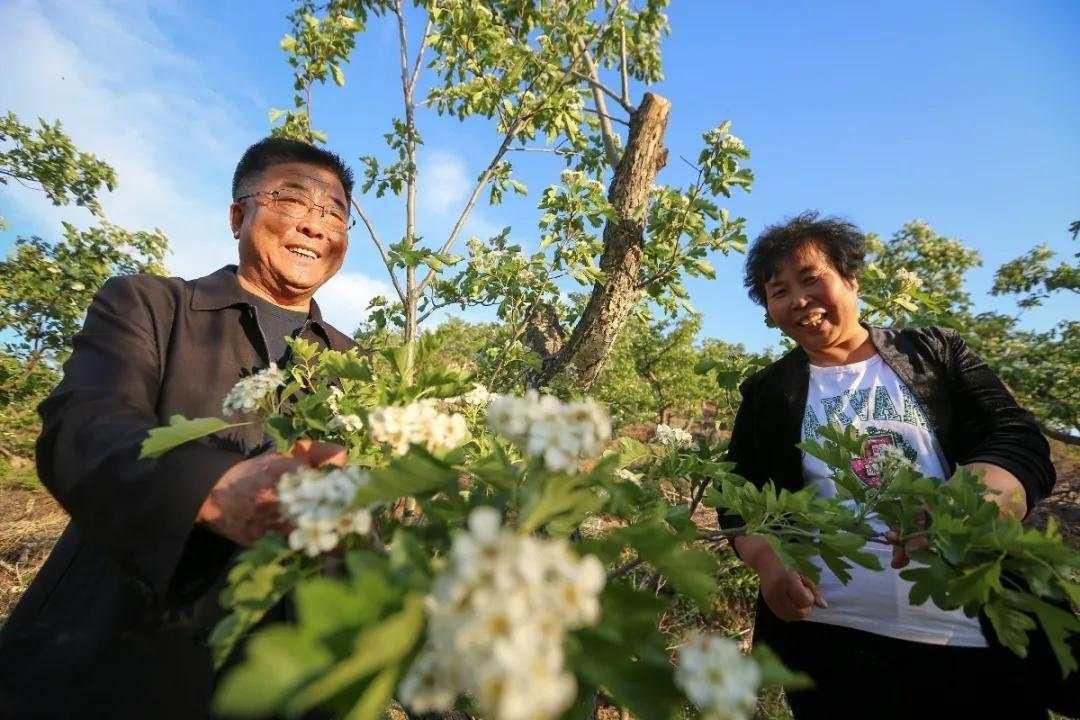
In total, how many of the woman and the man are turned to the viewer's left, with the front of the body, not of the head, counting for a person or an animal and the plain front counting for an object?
0

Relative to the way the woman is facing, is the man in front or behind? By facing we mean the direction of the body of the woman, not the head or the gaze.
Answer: in front

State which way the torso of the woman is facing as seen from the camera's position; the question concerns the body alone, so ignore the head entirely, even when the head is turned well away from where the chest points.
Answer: toward the camera

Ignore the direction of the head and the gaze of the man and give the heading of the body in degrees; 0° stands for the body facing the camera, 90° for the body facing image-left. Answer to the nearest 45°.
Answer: approximately 315°

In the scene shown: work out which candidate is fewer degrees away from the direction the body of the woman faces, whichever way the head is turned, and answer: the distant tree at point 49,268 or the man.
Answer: the man
